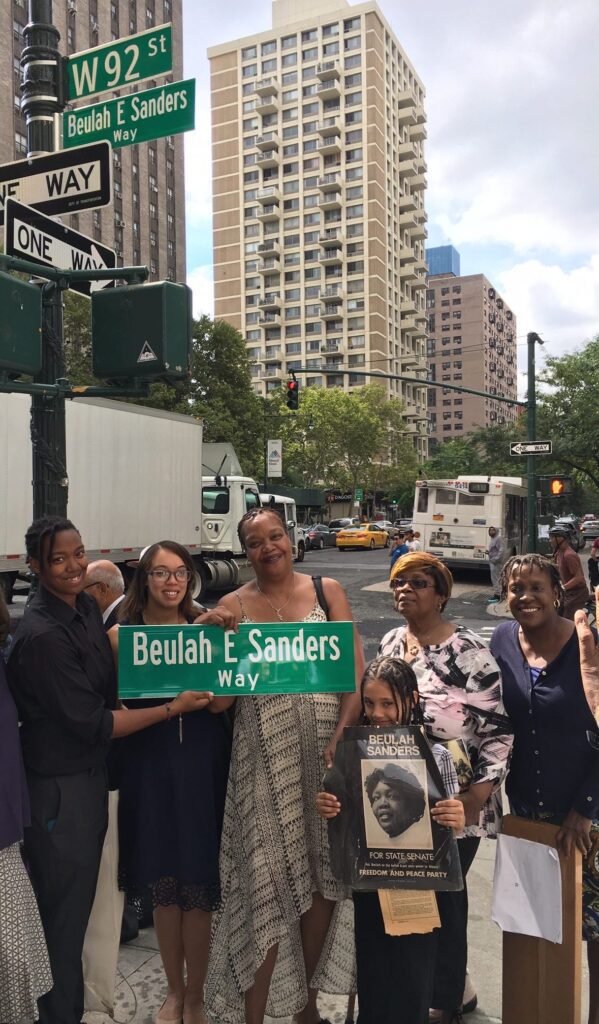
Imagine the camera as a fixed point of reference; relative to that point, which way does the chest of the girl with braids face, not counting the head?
toward the camera

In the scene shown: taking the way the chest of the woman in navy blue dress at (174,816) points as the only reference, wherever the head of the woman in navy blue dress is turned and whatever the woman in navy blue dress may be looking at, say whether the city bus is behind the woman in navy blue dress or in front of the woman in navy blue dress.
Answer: behind

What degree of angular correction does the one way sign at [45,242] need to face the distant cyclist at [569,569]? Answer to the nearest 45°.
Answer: approximately 90° to its left

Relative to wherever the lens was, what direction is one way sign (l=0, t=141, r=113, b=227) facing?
facing the viewer and to the left of the viewer

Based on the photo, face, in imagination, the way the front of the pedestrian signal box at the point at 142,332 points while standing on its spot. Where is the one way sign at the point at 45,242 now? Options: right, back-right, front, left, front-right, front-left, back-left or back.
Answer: left

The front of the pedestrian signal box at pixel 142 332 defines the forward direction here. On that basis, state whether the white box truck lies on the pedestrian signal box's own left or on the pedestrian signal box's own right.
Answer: on the pedestrian signal box's own left

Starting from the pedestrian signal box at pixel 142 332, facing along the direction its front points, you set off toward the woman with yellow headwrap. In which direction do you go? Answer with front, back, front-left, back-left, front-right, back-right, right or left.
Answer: right

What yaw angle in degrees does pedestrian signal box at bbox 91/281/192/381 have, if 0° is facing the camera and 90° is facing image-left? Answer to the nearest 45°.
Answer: approximately 225°

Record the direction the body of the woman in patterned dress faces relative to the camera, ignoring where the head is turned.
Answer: toward the camera
